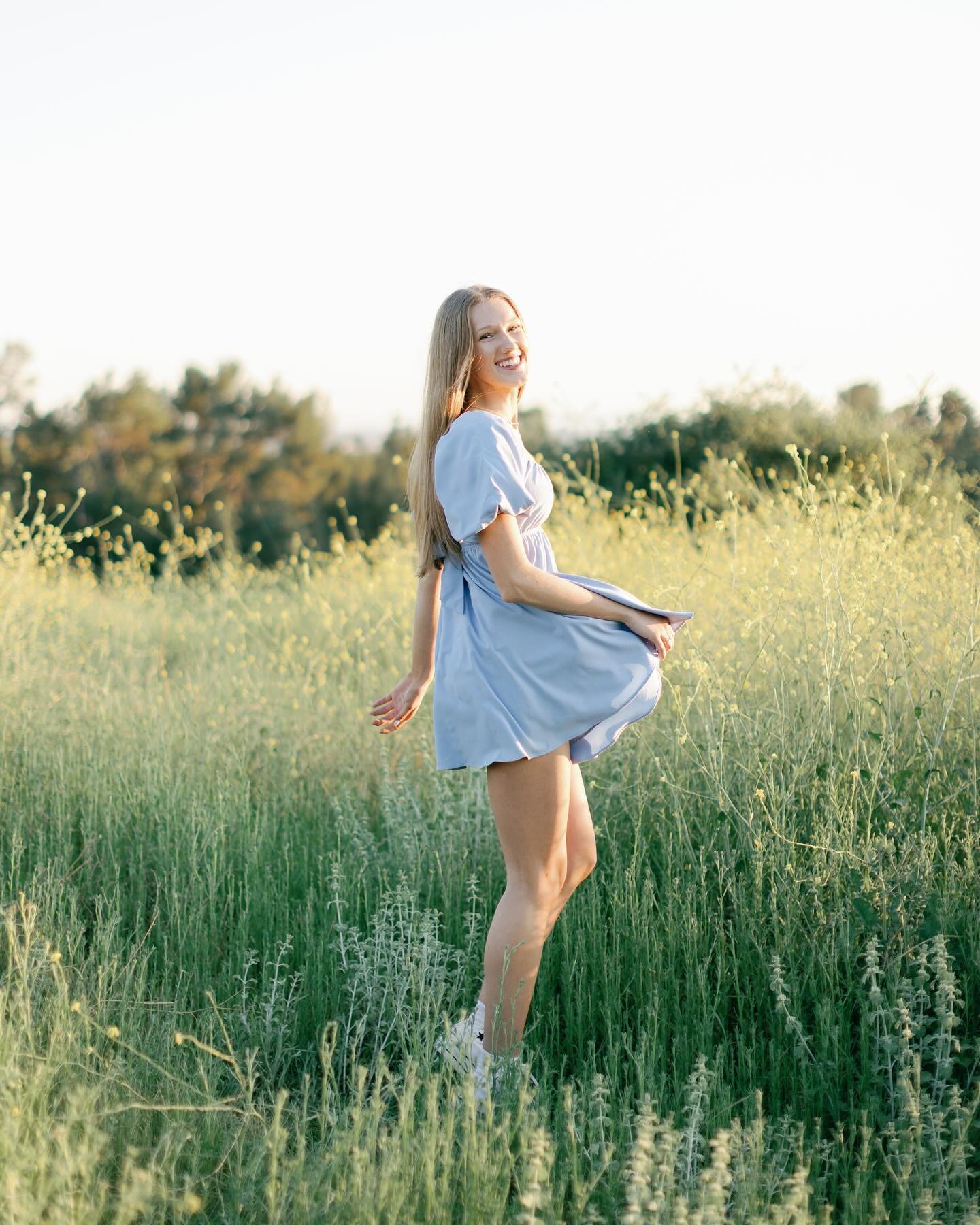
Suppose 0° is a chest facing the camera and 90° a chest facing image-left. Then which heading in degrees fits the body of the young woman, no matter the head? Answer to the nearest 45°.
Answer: approximately 270°
